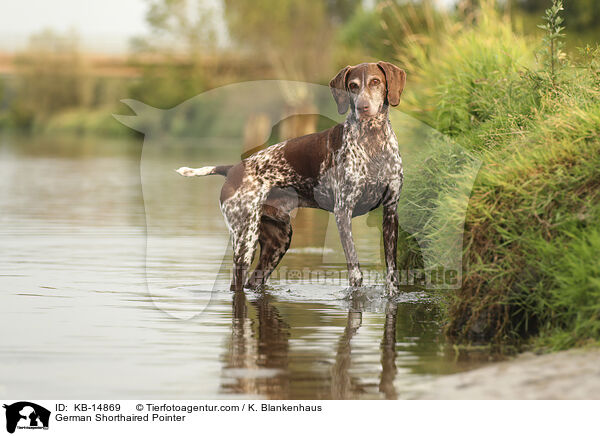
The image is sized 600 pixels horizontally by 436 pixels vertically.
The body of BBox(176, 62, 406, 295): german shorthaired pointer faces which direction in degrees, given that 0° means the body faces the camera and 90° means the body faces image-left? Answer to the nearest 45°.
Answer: approximately 315°
